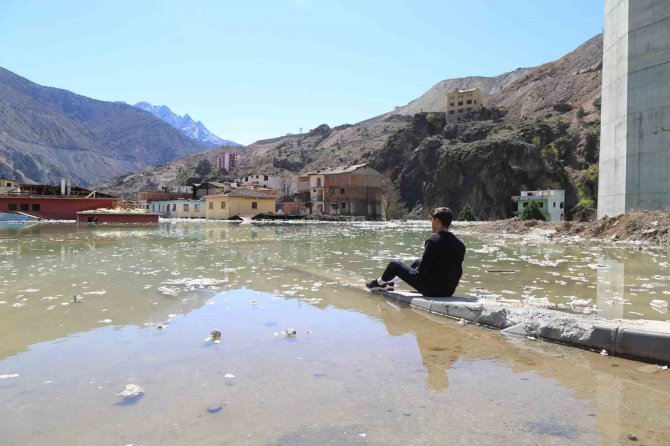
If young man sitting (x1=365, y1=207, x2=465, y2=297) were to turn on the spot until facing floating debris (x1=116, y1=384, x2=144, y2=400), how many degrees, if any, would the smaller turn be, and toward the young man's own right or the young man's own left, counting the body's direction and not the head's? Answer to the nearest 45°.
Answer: approximately 90° to the young man's own left

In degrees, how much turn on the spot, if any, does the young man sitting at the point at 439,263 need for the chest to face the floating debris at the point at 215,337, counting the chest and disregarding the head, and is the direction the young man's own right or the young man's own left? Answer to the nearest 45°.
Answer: approximately 90° to the young man's own left

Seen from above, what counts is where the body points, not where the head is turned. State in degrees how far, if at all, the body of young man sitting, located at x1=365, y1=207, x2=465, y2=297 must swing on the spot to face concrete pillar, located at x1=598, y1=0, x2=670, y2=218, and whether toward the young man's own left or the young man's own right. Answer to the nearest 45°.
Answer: approximately 90° to the young man's own right

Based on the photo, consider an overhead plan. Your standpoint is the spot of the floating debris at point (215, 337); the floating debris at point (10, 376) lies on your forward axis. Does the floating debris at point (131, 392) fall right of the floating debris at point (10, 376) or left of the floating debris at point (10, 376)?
left

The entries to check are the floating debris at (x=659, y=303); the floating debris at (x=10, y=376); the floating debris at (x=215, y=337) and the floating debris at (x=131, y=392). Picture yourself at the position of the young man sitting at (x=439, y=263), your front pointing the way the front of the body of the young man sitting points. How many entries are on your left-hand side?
3

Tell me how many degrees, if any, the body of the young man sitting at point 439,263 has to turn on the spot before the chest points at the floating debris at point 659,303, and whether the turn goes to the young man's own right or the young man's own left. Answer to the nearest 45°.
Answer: approximately 135° to the young man's own right

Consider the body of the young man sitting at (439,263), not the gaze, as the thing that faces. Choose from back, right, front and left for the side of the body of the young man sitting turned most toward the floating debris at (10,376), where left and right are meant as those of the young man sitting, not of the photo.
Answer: left

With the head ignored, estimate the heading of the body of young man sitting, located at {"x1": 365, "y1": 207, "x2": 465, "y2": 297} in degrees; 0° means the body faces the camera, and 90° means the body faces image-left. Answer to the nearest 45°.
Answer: approximately 135°
